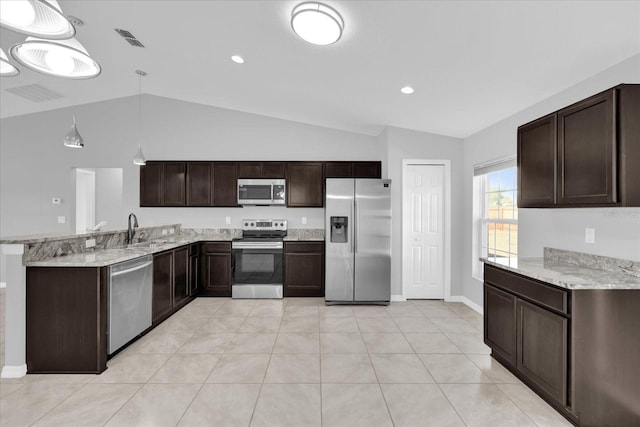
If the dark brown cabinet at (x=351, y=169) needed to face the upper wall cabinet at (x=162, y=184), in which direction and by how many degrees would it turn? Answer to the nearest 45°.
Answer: approximately 90° to its right

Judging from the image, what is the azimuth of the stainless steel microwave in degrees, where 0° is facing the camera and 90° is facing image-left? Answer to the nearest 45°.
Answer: approximately 0°

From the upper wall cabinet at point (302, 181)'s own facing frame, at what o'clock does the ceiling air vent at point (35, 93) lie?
The ceiling air vent is roughly at 3 o'clock from the upper wall cabinet.

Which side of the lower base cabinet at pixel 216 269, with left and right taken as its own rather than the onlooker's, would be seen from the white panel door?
left

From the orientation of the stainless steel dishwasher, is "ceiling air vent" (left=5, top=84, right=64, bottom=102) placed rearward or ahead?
rearward
